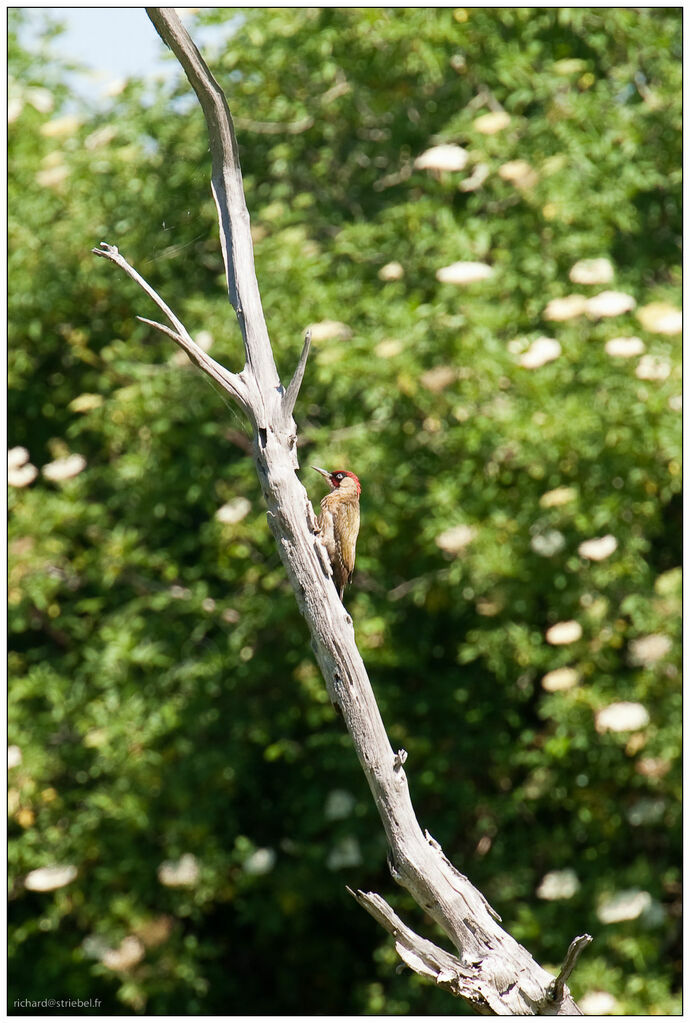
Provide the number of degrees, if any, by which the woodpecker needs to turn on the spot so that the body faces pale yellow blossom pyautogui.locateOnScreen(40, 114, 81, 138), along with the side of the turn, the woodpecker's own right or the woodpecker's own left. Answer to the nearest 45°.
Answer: approximately 90° to the woodpecker's own right

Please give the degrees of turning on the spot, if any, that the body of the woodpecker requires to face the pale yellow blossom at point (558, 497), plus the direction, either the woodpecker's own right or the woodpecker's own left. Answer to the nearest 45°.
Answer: approximately 135° to the woodpecker's own right

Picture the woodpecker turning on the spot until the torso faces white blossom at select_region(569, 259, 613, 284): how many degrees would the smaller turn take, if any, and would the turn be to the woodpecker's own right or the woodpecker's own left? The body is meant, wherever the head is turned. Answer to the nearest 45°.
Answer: approximately 135° to the woodpecker's own right

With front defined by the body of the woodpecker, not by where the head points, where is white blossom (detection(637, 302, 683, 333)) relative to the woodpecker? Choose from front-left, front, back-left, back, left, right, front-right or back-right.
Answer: back-right

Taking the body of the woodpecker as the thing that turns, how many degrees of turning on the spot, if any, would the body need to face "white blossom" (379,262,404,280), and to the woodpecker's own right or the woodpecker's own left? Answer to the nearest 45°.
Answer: approximately 90° to the woodpecker's own right

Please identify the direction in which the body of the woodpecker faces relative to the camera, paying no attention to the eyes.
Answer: to the viewer's left

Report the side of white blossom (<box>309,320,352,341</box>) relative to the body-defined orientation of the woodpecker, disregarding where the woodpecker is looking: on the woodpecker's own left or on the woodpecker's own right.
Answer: on the woodpecker's own right
